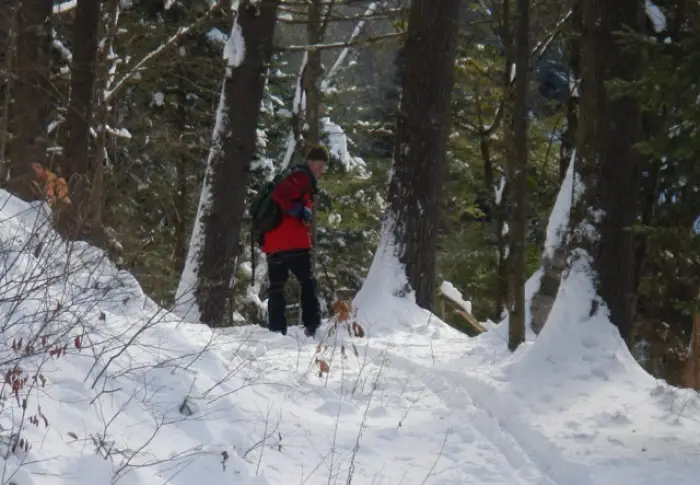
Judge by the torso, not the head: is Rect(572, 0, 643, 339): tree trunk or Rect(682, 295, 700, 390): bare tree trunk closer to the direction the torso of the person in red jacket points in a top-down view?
the tree trunk

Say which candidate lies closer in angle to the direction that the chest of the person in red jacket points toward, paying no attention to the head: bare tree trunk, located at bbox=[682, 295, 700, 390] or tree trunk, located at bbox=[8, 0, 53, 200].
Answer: the bare tree trunk

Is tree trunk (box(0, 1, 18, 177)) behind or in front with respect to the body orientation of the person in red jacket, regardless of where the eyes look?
behind

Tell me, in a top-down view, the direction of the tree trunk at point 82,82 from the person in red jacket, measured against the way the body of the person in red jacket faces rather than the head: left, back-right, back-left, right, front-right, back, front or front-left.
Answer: back

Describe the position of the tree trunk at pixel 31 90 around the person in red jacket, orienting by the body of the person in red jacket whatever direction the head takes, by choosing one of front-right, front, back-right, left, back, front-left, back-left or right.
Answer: back

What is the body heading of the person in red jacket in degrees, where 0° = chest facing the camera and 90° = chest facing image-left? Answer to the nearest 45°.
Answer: approximately 315°

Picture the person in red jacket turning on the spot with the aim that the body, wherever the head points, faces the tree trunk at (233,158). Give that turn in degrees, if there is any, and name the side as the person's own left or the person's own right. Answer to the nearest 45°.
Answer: approximately 180°

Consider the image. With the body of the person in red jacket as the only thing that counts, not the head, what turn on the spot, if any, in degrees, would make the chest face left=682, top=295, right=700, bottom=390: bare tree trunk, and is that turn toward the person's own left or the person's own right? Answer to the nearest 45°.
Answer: approximately 45° to the person's own left
